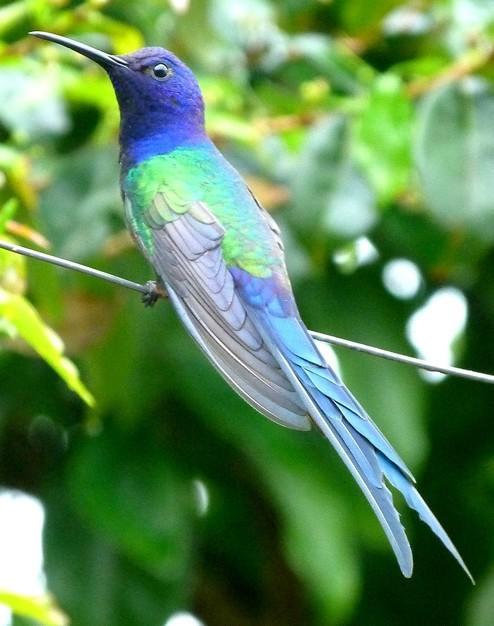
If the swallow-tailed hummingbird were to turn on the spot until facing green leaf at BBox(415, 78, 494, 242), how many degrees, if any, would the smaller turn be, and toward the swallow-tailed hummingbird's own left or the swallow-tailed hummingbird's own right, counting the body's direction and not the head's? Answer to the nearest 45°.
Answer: approximately 90° to the swallow-tailed hummingbird's own right

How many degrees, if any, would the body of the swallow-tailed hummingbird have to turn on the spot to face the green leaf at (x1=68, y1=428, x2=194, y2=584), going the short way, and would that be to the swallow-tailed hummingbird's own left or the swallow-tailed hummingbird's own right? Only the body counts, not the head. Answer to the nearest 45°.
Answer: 0° — it already faces it

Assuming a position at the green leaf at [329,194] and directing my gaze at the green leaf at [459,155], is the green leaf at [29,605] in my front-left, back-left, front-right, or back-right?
back-right

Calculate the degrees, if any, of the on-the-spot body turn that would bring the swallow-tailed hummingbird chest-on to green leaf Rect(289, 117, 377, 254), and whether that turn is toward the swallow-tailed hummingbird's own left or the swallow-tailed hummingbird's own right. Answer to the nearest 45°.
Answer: approximately 90° to the swallow-tailed hummingbird's own right

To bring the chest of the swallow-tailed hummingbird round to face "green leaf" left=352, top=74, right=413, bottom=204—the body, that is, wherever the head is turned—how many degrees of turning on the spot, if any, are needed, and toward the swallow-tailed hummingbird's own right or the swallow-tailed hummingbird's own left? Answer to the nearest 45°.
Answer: approximately 90° to the swallow-tailed hummingbird's own right

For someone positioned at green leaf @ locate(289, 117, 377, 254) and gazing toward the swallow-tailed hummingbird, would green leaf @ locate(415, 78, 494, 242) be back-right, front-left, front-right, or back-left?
back-left

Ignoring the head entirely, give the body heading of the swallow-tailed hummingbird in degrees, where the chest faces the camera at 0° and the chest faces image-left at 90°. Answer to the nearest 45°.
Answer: approximately 135°
